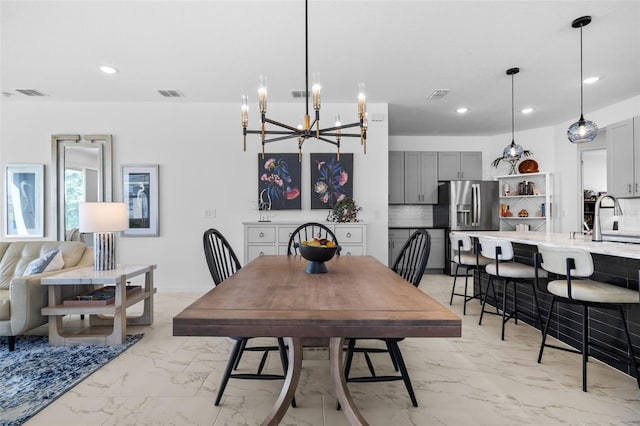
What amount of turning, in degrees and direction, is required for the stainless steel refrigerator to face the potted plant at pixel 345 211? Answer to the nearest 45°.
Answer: approximately 45° to its right

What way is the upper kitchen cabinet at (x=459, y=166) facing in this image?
toward the camera

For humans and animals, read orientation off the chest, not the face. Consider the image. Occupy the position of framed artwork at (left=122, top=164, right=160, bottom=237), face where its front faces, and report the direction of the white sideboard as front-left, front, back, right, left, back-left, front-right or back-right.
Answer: front-left

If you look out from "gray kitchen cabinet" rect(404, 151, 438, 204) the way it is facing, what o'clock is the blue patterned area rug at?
The blue patterned area rug is roughly at 1 o'clock from the gray kitchen cabinet.

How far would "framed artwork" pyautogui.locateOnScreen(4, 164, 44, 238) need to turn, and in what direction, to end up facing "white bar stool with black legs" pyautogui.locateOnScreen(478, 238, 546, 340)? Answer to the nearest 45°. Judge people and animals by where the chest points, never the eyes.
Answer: approximately 45° to its left

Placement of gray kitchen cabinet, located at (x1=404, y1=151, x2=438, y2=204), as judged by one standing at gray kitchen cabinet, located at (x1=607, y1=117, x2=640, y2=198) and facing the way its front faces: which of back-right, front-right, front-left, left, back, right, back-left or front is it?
front-right

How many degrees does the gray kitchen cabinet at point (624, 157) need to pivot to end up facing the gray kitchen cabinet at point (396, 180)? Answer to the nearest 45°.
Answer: approximately 45° to its right

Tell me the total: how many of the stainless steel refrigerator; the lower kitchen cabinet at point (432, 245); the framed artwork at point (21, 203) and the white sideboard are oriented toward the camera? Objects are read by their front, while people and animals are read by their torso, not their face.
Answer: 4

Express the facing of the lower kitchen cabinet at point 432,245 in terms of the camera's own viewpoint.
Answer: facing the viewer

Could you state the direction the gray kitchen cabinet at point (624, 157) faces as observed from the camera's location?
facing the viewer and to the left of the viewer

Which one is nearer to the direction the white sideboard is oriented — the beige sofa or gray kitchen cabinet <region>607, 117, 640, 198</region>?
the beige sofa

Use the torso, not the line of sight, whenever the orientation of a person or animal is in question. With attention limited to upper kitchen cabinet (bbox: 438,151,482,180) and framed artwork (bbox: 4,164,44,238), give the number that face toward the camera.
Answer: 2

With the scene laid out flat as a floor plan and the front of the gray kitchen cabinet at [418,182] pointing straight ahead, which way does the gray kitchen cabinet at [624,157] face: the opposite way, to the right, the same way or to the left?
to the right

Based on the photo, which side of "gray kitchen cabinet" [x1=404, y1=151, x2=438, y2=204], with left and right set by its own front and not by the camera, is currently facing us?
front

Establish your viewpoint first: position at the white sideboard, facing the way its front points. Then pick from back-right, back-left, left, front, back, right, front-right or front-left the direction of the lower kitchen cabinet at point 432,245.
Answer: back-left

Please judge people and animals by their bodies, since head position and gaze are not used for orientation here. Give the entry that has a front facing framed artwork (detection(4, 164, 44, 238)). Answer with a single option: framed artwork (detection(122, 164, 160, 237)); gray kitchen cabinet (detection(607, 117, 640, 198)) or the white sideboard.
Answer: the gray kitchen cabinet
